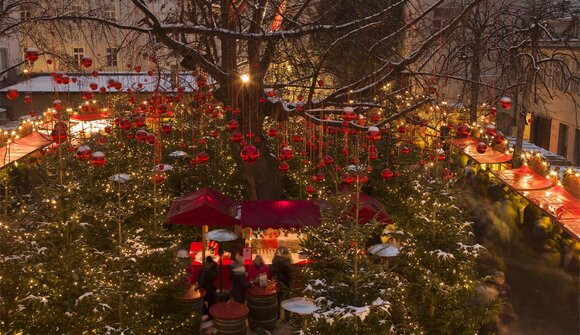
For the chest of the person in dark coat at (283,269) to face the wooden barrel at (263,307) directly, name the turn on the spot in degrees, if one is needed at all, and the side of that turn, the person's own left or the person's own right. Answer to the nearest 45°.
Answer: approximately 135° to the person's own left

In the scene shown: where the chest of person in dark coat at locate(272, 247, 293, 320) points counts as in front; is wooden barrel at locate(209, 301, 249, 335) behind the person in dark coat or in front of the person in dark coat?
behind

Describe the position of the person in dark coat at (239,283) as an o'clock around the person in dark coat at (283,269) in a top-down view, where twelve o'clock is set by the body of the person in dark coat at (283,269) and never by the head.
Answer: the person in dark coat at (239,283) is roughly at 8 o'clock from the person in dark coat at (283,269).

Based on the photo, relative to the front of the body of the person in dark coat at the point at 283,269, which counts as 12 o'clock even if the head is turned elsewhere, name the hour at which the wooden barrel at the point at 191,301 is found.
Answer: The wooden barrel is roughly at 8 o'clock from the person in dark coat.

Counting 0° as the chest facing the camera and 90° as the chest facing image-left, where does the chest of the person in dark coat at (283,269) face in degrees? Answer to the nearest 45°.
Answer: approximately 180°
